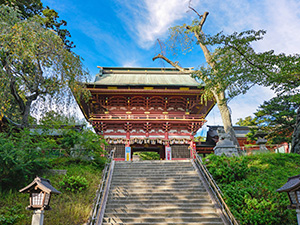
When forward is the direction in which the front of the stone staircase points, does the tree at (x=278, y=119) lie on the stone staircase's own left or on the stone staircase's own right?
on the stone staircase's own left

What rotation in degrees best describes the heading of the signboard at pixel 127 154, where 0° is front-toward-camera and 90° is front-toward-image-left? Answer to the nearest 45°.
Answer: approximately 0°

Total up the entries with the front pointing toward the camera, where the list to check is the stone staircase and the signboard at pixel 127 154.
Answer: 2

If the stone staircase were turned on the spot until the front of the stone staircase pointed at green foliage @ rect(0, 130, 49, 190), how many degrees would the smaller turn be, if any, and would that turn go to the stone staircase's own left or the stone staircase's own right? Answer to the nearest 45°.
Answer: approximately 90° to the stone staircase's own right

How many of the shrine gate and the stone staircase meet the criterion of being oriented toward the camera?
2
